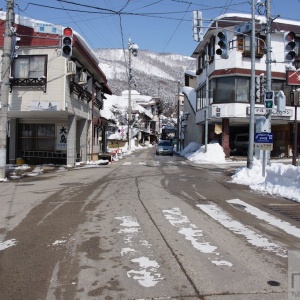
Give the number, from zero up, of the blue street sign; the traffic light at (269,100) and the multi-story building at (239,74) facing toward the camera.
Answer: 3

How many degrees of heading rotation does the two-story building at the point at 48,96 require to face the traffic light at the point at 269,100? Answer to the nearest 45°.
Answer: approximately 45° to its left

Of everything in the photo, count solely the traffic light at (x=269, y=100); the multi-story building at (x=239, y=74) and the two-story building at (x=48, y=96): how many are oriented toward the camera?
3

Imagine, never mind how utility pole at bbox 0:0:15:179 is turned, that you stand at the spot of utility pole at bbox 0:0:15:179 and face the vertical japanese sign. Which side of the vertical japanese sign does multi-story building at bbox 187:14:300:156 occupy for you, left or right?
right

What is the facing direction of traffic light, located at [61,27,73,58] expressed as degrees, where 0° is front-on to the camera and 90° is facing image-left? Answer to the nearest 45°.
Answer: approximately 0°

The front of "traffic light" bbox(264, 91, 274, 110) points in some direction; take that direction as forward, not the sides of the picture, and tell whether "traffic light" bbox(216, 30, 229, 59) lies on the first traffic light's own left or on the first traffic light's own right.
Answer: on the first traffic light's own right

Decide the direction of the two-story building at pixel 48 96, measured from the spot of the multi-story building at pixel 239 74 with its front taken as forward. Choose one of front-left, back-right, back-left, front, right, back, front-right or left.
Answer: front-right

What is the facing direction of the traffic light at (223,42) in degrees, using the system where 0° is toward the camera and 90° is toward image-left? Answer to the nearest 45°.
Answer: approximately 45°

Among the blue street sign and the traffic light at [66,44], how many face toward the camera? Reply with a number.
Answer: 2
